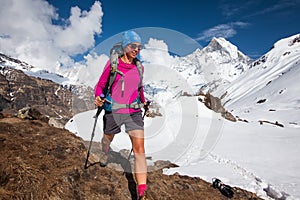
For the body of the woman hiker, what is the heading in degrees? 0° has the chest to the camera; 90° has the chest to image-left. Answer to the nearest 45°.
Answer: approximately 315°
